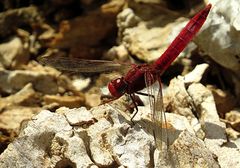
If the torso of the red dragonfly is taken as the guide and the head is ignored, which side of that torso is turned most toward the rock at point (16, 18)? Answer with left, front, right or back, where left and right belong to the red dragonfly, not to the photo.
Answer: right

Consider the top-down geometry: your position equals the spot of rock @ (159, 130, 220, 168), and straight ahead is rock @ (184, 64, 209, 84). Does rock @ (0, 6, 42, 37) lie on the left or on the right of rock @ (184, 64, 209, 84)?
left

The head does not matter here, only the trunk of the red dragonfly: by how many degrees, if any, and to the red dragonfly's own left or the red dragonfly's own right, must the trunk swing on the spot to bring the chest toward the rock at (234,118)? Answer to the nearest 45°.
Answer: approximately 135° to the red dragonfly's own left

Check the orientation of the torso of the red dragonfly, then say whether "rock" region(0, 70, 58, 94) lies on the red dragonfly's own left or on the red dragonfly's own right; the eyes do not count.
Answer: on the red dragonfly's own right

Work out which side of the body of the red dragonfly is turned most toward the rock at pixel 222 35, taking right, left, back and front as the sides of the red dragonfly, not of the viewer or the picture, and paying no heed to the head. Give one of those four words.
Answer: back

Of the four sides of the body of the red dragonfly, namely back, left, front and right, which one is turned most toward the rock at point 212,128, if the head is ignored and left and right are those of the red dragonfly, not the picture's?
back

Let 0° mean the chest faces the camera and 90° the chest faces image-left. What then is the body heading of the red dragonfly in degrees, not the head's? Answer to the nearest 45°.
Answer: approximately 45°

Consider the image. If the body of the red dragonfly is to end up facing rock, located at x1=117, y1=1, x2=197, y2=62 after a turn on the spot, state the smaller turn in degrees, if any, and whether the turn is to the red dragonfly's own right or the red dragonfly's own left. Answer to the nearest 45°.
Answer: approximately 135° to the red dragonfly's own right

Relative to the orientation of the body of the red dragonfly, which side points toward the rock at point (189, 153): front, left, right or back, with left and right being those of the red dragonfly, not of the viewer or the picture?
left
